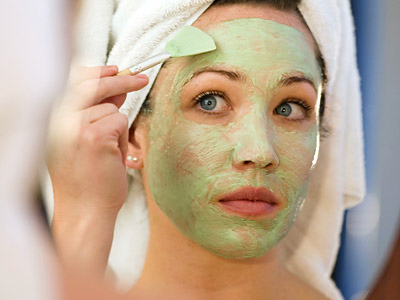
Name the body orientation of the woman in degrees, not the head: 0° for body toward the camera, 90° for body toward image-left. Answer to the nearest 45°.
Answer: approximately 315°

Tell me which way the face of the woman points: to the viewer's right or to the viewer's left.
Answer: to the viewer's right
